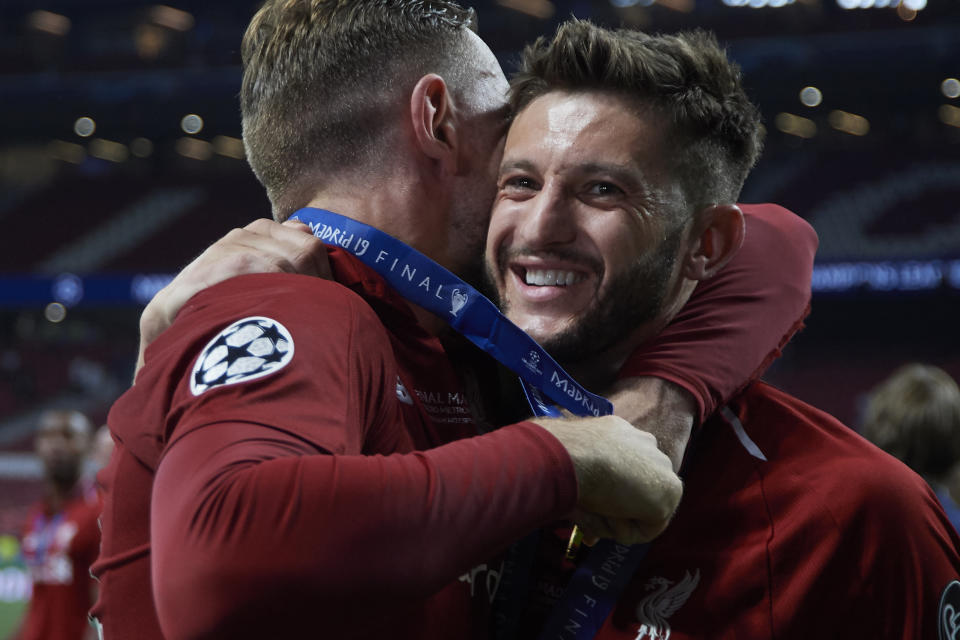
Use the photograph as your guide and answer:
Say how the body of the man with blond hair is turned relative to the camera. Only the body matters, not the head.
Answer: to the viewer's right

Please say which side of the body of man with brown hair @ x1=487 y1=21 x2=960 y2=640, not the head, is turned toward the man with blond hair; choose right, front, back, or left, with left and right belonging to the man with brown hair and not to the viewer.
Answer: front

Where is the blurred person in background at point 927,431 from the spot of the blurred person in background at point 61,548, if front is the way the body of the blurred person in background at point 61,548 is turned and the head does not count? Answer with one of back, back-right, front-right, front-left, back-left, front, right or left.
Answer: left

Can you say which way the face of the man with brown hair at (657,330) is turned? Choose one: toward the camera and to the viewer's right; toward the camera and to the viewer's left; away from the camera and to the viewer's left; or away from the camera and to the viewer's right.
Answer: toward the camera and to the viewer's left

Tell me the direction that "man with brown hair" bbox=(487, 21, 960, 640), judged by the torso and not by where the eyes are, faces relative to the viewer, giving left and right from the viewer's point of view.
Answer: facing the viewer and to the left of the viewer

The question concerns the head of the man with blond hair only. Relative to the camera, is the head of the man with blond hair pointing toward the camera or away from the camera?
away from the camera

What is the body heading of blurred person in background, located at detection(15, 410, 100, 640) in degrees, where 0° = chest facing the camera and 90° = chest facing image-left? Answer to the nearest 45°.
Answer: approximately 45°

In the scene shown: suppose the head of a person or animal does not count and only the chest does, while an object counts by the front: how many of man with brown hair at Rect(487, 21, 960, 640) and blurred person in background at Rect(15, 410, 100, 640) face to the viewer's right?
0

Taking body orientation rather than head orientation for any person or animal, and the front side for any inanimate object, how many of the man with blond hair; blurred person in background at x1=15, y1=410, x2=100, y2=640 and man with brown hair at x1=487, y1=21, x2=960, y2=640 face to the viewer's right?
1
